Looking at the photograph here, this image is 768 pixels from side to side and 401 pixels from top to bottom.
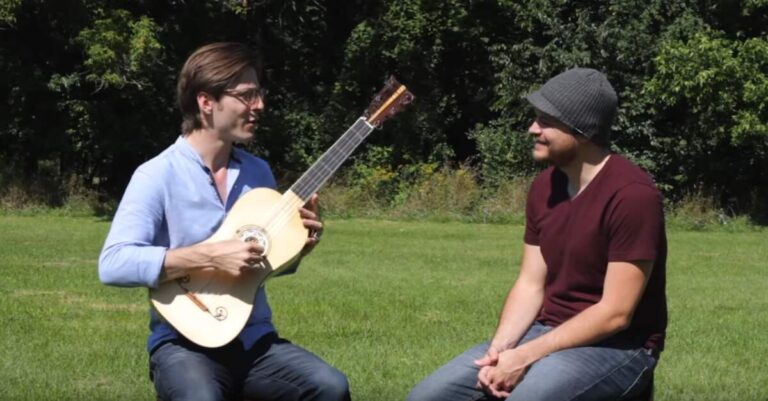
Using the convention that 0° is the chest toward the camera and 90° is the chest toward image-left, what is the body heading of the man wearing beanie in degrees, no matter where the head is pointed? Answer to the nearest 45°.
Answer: approximately 45°

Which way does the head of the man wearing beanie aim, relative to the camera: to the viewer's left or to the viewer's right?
to the viewer's left
